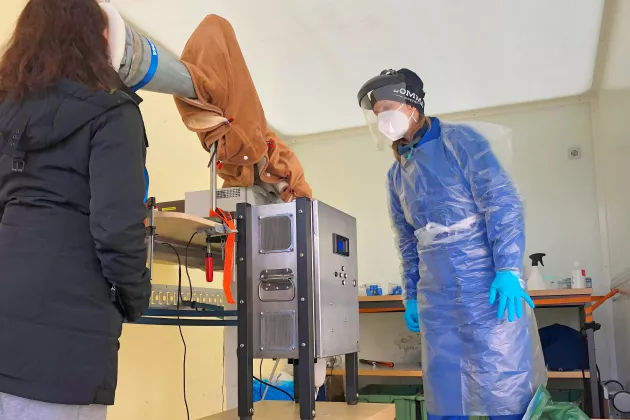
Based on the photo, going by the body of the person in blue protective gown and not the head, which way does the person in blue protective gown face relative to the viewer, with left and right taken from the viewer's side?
facing the viewer and to the left of the viewer

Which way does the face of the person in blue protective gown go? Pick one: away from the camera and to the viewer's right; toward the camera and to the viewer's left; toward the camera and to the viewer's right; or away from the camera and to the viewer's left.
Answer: toward the camera and to the viewer's left

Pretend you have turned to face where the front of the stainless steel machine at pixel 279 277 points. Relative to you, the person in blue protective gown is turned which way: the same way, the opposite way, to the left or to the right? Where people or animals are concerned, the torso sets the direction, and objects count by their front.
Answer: to the right

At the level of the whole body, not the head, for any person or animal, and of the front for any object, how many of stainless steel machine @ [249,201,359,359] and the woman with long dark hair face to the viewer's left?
0

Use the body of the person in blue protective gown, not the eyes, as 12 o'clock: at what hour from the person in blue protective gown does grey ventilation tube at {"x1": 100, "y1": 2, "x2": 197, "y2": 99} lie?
The grey ventilation tube is roughly at 12 o'clock from the person in blue protective gown.

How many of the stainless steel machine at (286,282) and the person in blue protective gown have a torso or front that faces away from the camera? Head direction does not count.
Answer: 0

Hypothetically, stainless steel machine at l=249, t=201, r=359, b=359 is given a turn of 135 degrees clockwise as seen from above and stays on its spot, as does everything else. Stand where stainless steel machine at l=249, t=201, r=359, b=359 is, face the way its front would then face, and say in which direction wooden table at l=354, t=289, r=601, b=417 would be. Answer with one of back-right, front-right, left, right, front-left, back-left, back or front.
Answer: back-right

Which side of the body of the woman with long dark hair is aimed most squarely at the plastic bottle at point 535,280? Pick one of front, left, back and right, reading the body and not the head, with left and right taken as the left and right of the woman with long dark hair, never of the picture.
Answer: front

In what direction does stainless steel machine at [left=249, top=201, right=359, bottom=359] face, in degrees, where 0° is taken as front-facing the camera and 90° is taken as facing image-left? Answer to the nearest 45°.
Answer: approximately 315°

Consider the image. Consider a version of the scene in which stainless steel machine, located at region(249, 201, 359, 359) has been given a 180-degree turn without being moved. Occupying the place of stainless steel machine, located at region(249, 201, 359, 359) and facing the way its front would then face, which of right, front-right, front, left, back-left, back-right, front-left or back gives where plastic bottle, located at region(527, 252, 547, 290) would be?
right

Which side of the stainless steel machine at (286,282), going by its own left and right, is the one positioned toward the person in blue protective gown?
left

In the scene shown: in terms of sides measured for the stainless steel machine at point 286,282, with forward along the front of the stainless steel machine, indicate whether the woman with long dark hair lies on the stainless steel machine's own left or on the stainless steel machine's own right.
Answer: on the stainless steel machine's own right

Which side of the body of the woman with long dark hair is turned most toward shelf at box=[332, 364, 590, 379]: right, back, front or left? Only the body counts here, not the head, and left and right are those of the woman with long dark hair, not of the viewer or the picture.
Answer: front

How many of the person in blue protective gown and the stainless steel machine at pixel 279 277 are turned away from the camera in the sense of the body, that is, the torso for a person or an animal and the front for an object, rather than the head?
0
